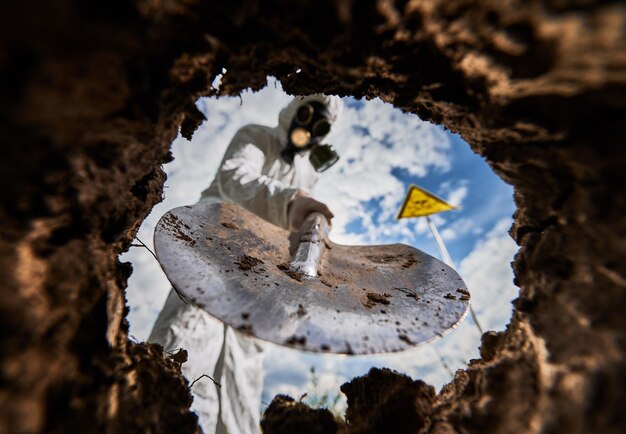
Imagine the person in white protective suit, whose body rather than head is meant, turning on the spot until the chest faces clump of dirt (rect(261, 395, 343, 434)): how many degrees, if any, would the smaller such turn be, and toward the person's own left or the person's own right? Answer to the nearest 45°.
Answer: approximately 45° to the person's own right

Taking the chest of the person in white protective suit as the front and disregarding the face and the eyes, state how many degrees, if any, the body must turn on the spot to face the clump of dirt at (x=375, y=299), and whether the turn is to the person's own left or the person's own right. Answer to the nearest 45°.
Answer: approximately 45° to the person's own right

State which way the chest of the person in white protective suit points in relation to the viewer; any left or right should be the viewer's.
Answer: facing the viewer and to the right of the viewer

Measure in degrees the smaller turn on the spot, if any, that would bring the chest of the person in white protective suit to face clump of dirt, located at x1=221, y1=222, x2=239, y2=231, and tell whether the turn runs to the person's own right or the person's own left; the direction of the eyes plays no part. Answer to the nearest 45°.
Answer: approximately 45° to the person's own right
